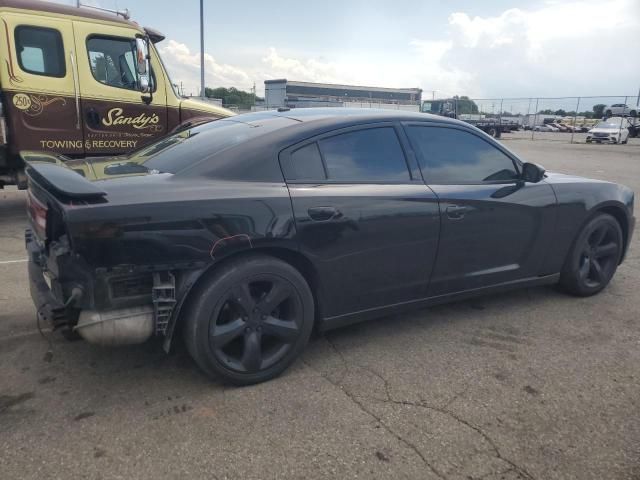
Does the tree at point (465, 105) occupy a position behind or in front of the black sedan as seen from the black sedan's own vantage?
in front

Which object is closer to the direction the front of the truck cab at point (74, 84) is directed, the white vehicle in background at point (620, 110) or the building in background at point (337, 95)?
the white vehicle in background

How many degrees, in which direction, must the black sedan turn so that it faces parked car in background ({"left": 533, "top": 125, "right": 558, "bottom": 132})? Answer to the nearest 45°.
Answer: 0° — it already faces it

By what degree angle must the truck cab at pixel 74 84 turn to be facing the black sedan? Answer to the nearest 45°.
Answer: approximately 90° to its right

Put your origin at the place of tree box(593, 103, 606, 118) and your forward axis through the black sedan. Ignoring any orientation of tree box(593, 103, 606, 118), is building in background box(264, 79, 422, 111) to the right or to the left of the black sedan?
right

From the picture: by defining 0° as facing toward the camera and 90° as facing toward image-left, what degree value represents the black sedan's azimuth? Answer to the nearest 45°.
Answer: approximately 225°

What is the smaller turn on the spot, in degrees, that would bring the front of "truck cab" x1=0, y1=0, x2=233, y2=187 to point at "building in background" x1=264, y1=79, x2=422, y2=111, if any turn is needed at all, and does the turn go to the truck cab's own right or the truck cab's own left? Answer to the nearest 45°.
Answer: approximately 45° to the truck cab's own left

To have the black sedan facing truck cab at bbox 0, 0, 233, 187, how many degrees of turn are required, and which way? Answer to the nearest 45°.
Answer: approximately 90° to its left

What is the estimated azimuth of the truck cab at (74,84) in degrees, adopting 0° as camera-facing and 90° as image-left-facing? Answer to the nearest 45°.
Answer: approximately 270°

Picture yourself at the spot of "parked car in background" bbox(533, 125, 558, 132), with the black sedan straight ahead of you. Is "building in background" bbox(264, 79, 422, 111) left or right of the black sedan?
right

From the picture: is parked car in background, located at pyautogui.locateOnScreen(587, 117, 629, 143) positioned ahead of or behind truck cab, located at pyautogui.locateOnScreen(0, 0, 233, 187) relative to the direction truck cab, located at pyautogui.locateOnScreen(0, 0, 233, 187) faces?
ahead
